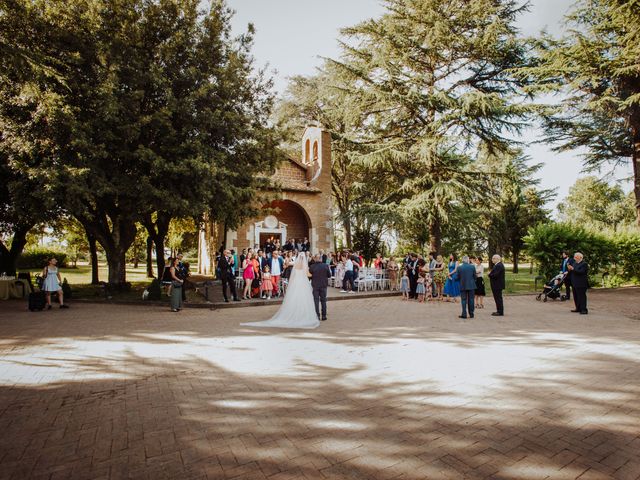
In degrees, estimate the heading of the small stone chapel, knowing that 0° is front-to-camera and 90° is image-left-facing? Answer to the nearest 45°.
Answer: approximately 0°

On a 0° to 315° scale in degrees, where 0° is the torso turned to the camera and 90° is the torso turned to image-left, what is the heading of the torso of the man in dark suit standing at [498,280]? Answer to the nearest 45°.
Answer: approximately 90°

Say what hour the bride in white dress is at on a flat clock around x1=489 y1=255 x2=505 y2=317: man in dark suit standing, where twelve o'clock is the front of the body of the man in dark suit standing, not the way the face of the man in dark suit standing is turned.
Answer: The bride in white dress is roughly at 11 o'clock from the man in dark suit standing.

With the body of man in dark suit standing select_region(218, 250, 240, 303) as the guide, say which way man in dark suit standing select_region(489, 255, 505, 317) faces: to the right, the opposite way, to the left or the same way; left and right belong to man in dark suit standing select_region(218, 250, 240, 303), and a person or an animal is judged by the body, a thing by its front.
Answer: the opposite way
